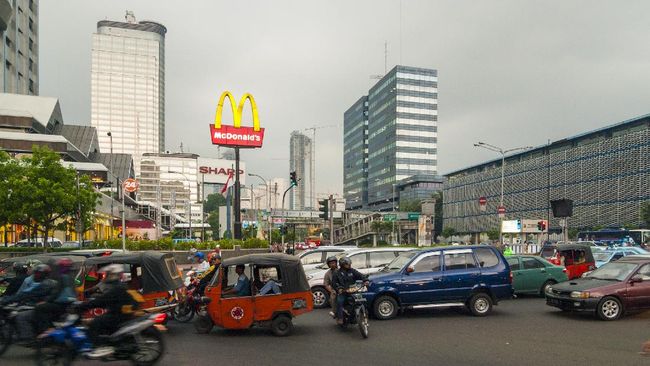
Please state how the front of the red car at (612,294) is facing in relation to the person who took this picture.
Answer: facing the viewer and to the left of the viewer

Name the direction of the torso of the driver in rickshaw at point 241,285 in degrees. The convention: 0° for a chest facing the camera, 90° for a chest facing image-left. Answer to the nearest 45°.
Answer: approximately 90°

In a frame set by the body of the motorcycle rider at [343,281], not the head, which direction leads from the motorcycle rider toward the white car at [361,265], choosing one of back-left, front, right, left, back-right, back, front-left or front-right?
back-left

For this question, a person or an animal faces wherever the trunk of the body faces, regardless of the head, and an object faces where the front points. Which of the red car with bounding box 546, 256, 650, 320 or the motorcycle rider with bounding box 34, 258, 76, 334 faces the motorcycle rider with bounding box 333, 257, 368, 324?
the red car

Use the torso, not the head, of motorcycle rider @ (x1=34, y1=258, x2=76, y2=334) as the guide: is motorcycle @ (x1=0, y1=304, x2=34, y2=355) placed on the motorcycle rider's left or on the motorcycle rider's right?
on the motorcycle rider's right

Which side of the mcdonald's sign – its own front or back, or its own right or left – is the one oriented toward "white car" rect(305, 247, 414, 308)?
front

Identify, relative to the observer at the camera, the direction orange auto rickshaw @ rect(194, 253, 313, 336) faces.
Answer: facing to the left of the viewer
